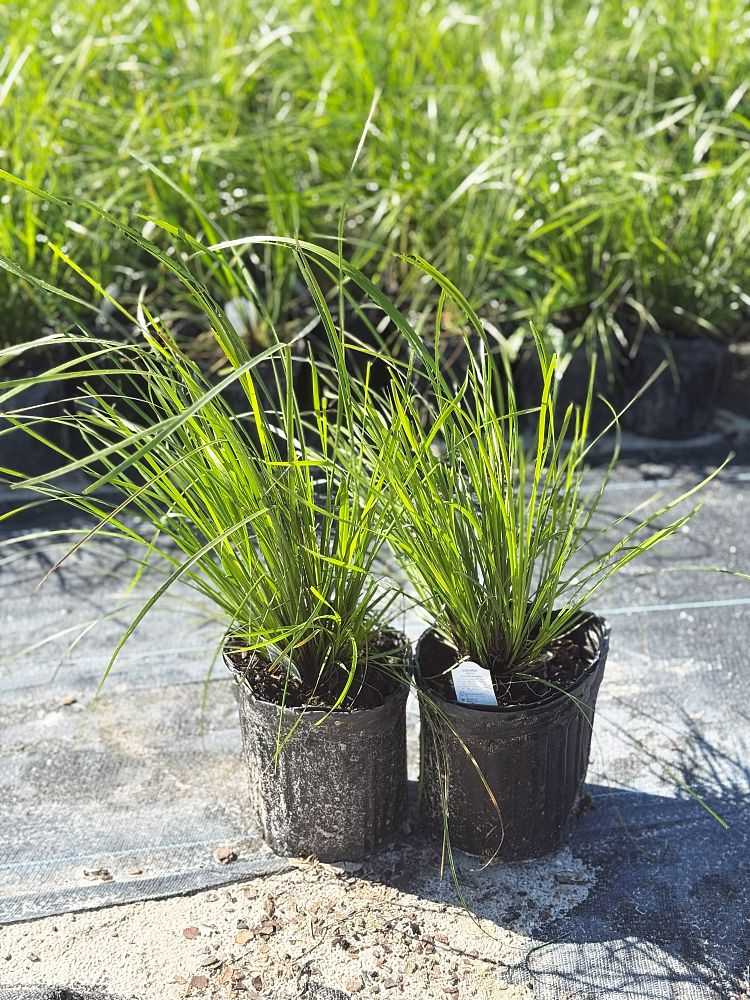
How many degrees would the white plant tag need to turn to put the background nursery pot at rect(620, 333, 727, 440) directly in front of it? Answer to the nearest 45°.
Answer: approximately 180°

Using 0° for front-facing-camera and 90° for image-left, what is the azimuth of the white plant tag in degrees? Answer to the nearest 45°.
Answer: approximately 0°
